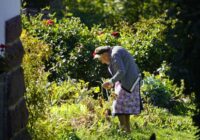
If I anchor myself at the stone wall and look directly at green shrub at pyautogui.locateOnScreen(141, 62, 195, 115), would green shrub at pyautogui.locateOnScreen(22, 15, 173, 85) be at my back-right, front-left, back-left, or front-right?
front-left

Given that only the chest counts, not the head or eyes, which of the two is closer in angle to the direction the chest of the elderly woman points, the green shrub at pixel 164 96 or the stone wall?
the stone wall

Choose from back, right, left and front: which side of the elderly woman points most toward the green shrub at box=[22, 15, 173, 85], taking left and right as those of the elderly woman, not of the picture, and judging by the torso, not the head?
right

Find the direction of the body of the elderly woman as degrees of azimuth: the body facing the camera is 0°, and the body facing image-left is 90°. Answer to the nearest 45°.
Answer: approximately 90°

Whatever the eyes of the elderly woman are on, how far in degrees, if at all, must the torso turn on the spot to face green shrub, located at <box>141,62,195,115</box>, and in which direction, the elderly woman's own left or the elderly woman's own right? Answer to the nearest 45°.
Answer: approximately 90° to the elderly woman's own right

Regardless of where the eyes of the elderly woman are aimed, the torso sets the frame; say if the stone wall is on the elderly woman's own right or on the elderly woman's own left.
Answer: on the elderly woman's own left
